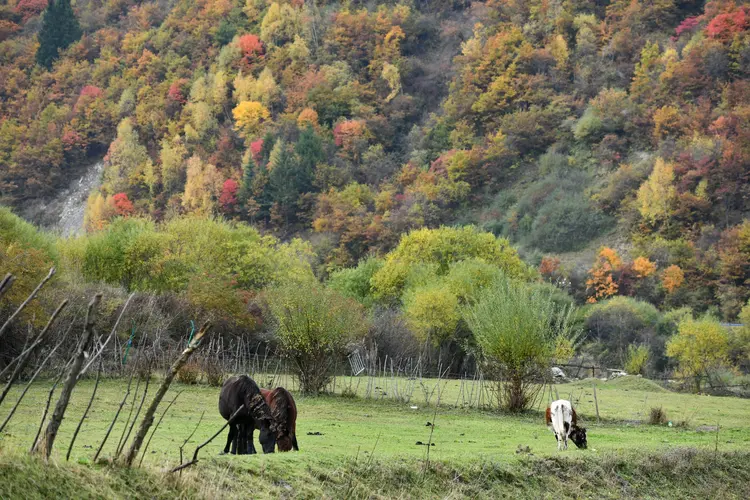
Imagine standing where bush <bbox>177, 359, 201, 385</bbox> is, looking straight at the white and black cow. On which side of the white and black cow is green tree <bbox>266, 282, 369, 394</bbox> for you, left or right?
left

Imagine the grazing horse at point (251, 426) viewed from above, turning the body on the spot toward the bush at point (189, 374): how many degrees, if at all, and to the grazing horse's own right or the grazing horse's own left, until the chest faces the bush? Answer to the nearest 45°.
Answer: approximately 135° to the grazing horse's own left

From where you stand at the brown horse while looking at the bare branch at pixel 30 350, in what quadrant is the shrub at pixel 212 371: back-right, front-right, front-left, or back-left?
back-right

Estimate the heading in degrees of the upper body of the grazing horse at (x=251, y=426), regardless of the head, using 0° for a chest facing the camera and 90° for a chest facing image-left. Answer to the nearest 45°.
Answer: approximately 315°

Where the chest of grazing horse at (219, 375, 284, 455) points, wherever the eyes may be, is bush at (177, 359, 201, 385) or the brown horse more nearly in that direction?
the brown horse

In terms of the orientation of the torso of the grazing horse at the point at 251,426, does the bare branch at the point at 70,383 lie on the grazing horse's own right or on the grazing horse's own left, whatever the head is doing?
on the grazing horse's own right

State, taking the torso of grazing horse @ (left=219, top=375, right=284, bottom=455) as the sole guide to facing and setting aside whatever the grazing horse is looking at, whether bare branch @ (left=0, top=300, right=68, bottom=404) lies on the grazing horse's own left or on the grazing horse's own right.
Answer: on the grazing horse's own right

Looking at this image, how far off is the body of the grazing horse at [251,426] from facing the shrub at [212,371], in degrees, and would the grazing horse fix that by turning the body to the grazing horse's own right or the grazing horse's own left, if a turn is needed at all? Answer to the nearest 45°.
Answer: approximately 135° to the grazing horse's own left

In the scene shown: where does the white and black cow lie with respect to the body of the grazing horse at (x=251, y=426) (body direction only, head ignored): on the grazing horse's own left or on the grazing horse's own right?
on the grazing horse's own left
